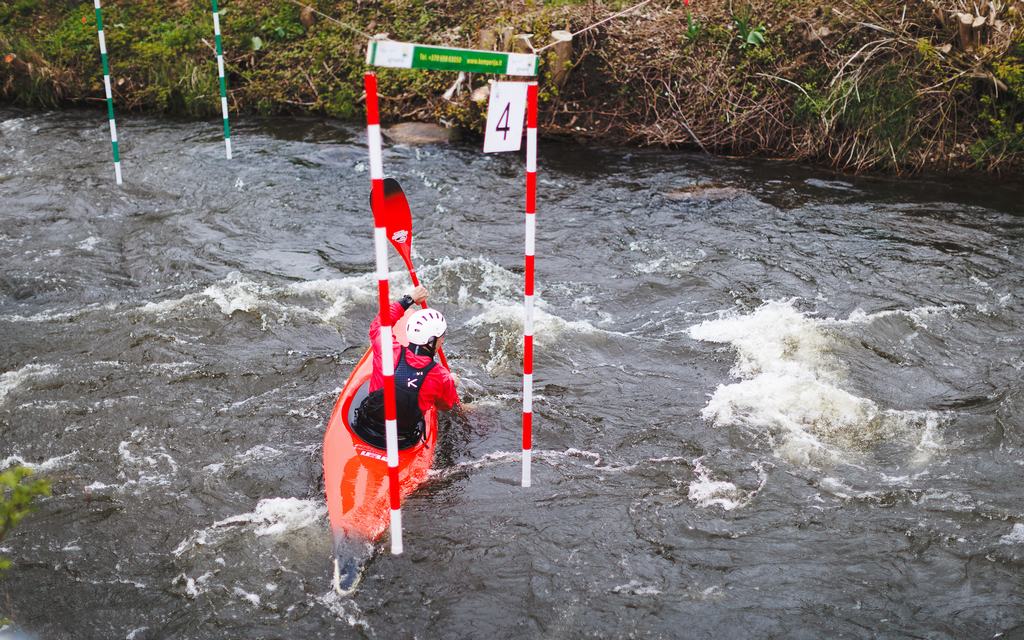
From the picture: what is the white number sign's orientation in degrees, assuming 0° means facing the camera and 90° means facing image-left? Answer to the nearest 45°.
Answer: approximately 0°

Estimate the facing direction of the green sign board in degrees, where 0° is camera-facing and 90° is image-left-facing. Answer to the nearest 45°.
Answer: approximately 0°

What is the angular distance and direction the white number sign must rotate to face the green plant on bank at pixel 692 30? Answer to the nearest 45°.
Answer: approximately 180°

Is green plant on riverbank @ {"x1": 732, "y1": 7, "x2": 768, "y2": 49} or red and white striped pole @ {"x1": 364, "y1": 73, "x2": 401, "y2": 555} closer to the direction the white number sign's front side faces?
the red and white striped pole

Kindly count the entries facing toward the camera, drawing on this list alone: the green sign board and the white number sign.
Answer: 2
